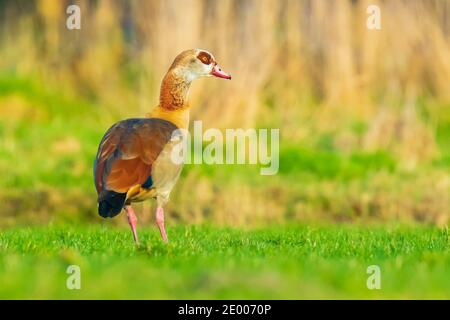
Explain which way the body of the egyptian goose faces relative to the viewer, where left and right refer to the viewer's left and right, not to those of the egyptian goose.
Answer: facing away from the viewer and to the right of the viewer
